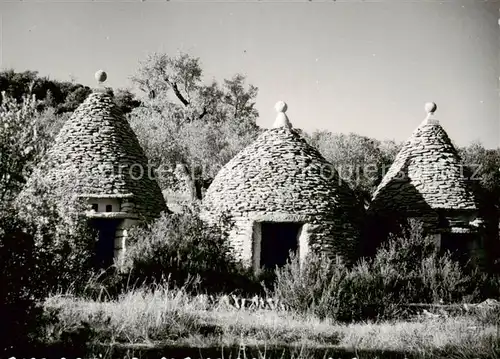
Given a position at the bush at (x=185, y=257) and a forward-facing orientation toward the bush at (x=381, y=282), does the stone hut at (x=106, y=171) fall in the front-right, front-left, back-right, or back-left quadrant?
back-left

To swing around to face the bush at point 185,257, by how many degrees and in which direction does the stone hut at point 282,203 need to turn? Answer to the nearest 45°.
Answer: approximately 45° to its right

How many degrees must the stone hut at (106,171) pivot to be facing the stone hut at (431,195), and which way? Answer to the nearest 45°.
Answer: approximately 90° to its left

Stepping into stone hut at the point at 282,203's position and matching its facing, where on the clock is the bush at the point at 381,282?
The bush is roughly at 10 o'clock from the stone hut.

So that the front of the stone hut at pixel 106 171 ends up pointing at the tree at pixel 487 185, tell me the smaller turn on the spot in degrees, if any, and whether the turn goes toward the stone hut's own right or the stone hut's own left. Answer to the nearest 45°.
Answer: approximately 90° to the stone hut's own left

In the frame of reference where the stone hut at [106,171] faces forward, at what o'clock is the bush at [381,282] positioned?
The bush is roughly at 10 o'clock from the stone hut.

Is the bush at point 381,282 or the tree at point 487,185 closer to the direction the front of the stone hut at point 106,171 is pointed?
the bush

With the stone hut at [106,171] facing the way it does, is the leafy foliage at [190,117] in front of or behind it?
behind

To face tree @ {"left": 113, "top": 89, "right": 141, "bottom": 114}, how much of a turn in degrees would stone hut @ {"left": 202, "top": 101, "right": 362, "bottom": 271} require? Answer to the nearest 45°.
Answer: approximately 135° to its right

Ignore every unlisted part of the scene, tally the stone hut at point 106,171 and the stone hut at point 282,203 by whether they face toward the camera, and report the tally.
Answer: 2

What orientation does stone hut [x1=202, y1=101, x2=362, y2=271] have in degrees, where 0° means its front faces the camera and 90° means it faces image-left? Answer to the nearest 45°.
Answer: approximately 0°
